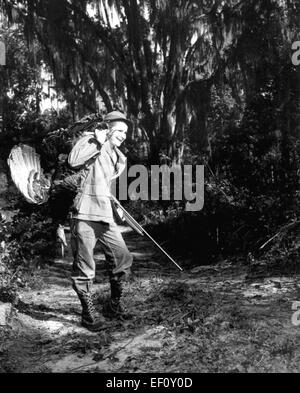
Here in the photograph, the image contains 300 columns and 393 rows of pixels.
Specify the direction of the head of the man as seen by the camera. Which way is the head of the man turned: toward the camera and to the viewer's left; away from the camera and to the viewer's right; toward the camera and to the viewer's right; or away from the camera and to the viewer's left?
toward the camera and to the viewer's right

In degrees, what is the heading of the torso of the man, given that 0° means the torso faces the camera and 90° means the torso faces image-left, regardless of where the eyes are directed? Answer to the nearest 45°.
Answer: approximately 315°
